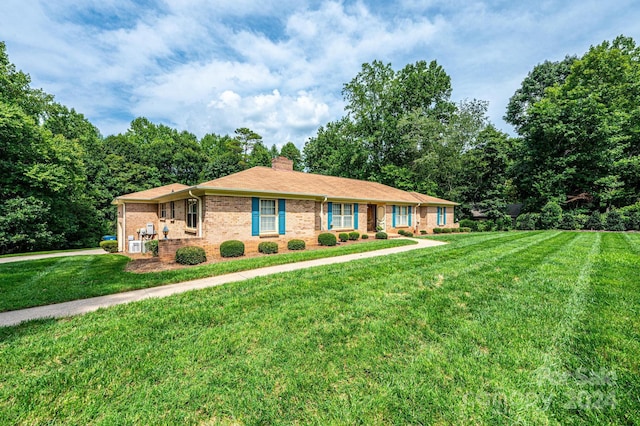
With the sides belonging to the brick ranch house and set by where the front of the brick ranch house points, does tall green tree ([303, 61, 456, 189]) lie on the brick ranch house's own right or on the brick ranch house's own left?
on the brick ranch house's own left

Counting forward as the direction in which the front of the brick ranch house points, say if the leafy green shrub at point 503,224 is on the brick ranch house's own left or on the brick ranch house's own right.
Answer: on the brick ranch house's own left

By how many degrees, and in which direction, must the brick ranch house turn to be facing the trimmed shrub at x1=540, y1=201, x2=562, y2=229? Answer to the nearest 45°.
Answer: approximately 45° to its left

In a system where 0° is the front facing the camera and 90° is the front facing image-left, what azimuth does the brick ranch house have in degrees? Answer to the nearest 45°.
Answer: approximately 315°

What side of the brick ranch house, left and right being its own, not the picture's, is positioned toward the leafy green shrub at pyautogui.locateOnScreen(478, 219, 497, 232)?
left

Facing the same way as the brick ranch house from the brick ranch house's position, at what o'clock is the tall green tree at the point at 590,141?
The tall green tree is roughly at 10 o'clock from the brick ranch house.

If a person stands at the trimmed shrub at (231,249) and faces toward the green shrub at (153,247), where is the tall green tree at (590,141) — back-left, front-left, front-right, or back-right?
back-right
